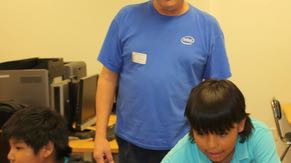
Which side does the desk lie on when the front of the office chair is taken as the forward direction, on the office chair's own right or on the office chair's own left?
on the office chair's own right

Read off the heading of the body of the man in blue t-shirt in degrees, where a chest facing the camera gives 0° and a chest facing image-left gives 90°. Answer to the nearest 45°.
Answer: approximately 0°

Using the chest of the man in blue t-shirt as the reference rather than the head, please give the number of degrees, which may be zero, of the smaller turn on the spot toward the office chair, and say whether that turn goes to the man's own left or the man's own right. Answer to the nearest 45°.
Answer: approximately 135° to the man's own left

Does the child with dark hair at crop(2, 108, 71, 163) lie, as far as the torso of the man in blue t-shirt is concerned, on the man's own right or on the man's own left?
on the man's own right
